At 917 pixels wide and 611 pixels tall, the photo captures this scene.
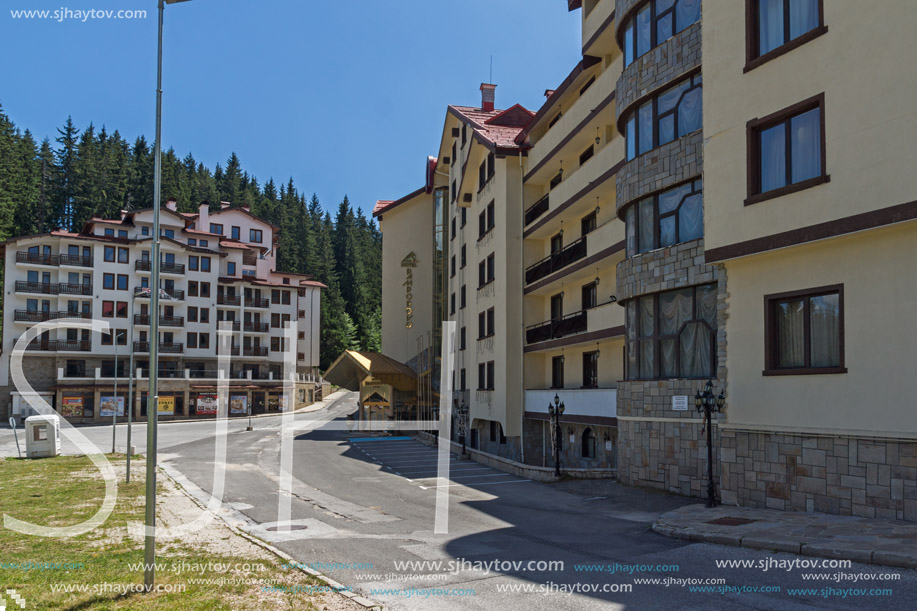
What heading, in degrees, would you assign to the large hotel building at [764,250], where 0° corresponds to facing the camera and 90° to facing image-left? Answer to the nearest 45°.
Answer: approximately 45°

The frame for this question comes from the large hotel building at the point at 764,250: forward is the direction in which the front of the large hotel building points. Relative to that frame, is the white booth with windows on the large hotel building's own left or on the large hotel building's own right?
on the large hotel building's own right

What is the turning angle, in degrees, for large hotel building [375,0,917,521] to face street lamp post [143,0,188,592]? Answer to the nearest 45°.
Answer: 0° — it already faces it

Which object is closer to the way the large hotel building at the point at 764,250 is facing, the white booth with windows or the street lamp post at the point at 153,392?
the street lamp post
